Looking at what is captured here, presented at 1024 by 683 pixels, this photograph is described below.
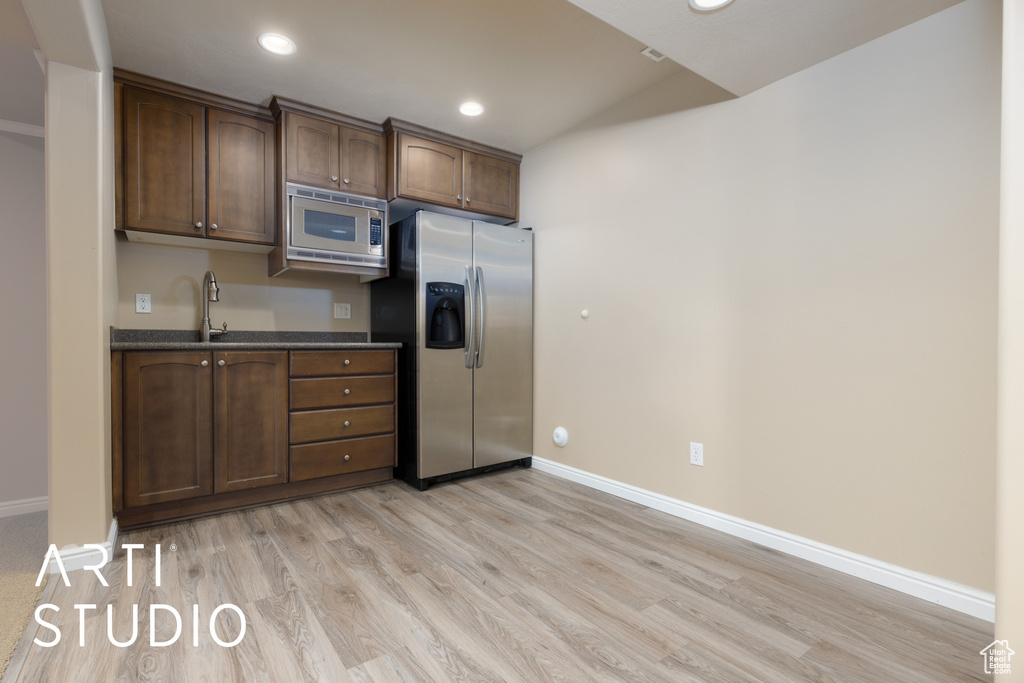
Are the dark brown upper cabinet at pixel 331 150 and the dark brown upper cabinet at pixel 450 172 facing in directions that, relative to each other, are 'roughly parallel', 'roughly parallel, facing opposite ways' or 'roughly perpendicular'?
roughly parallel

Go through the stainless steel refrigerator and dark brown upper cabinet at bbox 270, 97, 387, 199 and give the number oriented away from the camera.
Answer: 0

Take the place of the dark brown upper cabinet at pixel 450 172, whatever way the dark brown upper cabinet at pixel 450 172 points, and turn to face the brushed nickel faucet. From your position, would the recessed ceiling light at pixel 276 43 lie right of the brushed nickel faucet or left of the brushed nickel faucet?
left

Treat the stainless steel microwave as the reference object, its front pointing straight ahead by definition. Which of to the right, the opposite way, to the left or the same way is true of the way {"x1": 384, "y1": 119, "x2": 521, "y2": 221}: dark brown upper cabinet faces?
the same way

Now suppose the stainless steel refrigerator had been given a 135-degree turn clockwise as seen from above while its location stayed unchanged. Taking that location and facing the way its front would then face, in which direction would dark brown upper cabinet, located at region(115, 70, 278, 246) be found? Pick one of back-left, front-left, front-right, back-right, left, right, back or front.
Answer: front

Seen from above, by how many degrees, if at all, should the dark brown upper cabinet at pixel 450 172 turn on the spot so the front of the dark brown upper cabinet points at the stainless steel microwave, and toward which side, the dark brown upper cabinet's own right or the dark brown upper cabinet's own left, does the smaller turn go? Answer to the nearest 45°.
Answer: approximately 135° to the dark brown upper cabinet's own right

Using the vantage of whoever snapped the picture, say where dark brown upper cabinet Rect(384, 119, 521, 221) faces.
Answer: facing the viewer and to the right of the viewer

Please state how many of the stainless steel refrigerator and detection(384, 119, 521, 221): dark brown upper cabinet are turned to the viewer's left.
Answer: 0

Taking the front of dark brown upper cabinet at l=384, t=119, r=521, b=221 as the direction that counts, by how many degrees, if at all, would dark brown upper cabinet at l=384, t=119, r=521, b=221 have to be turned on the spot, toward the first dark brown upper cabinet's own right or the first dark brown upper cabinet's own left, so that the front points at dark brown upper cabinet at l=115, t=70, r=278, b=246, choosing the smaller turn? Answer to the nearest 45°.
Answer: approximately 135° to the first dark brown upper cabinet's own right

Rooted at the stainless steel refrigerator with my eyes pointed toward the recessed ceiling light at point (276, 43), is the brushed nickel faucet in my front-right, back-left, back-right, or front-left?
front-right

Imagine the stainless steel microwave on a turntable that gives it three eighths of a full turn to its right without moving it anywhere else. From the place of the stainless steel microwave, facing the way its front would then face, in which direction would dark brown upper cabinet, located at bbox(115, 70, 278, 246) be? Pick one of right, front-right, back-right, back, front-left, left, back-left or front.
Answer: front

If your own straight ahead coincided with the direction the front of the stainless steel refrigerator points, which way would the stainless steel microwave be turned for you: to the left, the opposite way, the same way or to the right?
the same way

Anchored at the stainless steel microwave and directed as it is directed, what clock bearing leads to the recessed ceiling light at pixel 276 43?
The recessed ceiling light is roughly at 2 o'clock from the stainless steel microwave.
